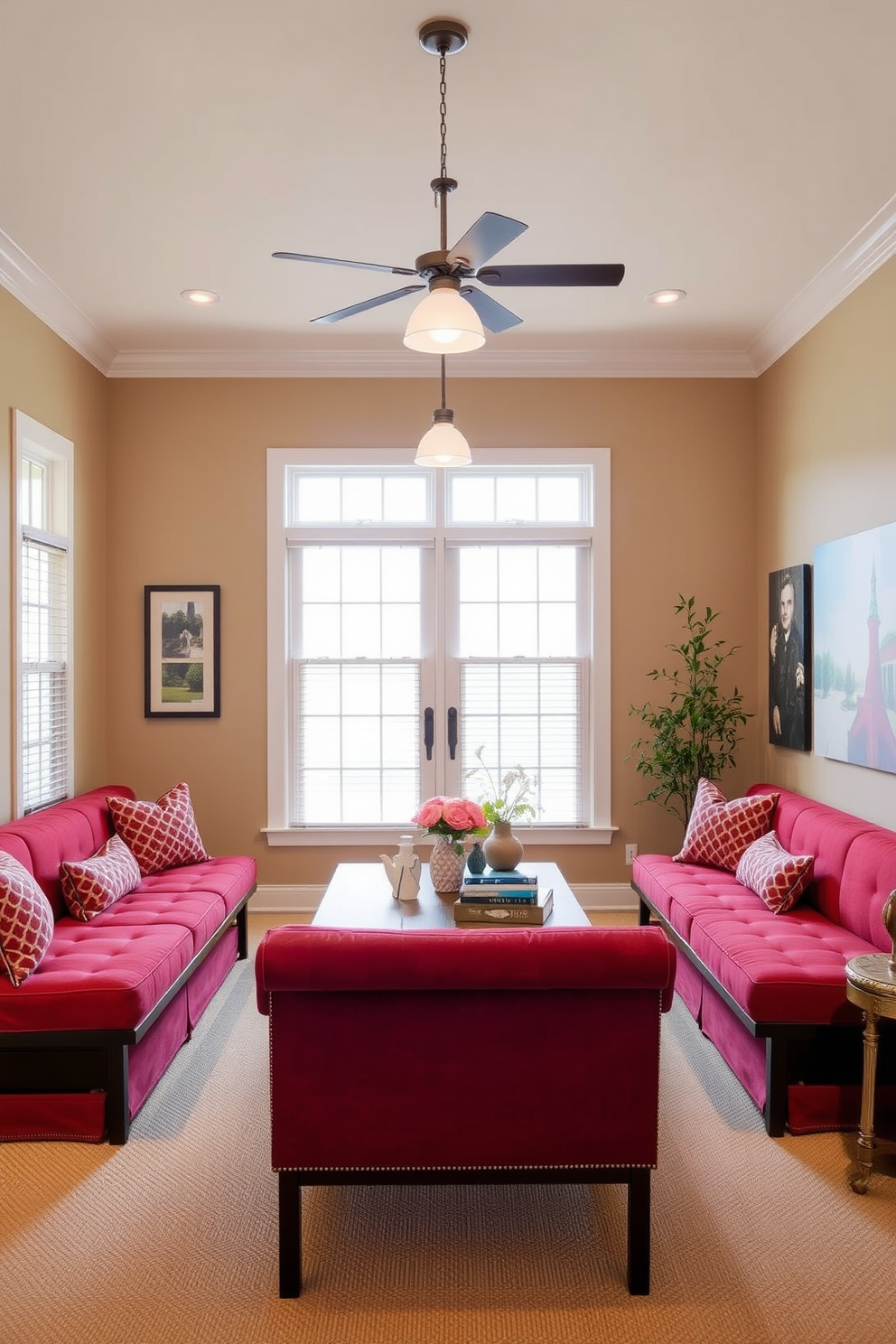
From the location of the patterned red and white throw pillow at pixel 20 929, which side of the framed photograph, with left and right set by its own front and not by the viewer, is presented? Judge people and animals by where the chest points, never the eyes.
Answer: front

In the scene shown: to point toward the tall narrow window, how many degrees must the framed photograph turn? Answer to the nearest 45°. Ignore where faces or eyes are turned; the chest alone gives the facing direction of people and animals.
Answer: approximately 45° to its right

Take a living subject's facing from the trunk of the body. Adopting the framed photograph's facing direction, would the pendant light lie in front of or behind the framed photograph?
in front

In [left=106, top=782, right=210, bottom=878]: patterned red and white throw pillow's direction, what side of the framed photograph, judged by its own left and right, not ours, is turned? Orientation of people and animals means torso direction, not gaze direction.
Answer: front

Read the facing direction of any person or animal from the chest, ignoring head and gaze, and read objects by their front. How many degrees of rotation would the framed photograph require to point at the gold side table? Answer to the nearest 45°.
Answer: approximately 45° to its left

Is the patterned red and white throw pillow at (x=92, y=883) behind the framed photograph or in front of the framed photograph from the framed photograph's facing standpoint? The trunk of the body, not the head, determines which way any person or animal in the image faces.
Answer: in front

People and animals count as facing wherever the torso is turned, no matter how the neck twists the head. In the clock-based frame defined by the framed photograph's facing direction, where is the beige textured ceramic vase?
The beige textured ceramic vase is roughly at 11 o'clock from the framed photograph.

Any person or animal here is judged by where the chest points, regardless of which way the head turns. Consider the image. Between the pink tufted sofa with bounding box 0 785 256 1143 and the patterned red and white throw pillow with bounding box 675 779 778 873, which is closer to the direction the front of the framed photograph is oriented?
the pink tufted sofa

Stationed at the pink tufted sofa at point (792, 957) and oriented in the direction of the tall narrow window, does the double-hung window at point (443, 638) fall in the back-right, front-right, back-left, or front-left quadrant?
front-right

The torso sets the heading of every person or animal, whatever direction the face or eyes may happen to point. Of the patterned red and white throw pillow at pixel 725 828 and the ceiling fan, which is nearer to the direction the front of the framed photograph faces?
the ceiling fan

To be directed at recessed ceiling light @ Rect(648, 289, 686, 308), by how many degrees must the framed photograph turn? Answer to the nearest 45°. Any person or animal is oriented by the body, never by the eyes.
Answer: approximately 45° to its left

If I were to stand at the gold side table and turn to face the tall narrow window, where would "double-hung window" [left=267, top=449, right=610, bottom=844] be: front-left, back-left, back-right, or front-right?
front-right

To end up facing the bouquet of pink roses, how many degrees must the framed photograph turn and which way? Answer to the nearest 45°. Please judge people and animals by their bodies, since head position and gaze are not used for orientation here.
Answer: approximately 45° to its left

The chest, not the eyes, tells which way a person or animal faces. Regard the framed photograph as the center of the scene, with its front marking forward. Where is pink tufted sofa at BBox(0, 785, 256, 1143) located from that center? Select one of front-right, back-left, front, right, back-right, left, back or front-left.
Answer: front

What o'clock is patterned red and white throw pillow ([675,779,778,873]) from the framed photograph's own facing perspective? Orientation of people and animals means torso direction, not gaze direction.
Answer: The patterned red and white throw pillow is roughly at 10 o'clock from the framed photograph.

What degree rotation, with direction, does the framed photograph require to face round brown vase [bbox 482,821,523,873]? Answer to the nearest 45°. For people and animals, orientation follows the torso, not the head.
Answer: approximately 45° to its left

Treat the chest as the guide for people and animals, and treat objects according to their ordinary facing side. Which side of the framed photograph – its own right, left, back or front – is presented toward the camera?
front
